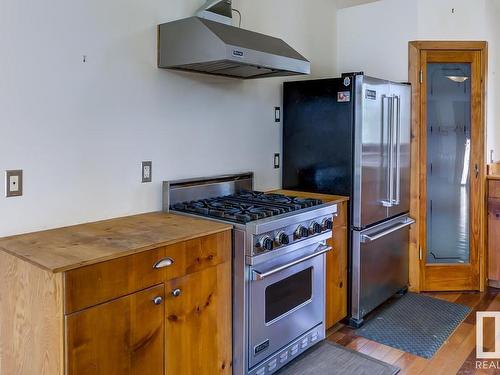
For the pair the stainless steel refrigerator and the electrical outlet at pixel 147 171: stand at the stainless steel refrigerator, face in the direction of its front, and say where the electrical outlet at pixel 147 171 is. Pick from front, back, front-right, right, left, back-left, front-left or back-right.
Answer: right

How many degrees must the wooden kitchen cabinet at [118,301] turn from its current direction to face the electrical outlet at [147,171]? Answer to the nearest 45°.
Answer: approximately 135° to its left

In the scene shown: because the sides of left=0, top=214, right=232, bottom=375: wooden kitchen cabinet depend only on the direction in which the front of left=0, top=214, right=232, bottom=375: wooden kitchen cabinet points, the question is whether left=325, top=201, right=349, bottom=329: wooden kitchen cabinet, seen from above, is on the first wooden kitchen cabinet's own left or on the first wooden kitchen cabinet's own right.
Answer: on the first wooden kitchen cabinet's own left

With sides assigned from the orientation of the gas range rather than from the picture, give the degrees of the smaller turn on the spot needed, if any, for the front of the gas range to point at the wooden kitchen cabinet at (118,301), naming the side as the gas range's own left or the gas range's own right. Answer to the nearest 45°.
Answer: approximately 90° to the gas range's own right

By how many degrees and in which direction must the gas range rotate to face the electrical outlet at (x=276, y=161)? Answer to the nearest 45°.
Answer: approximately 135° to its left

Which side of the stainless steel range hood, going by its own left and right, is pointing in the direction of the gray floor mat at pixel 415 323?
left

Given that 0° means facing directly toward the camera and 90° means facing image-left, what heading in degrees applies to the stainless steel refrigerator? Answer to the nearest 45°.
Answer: approximately 315°
